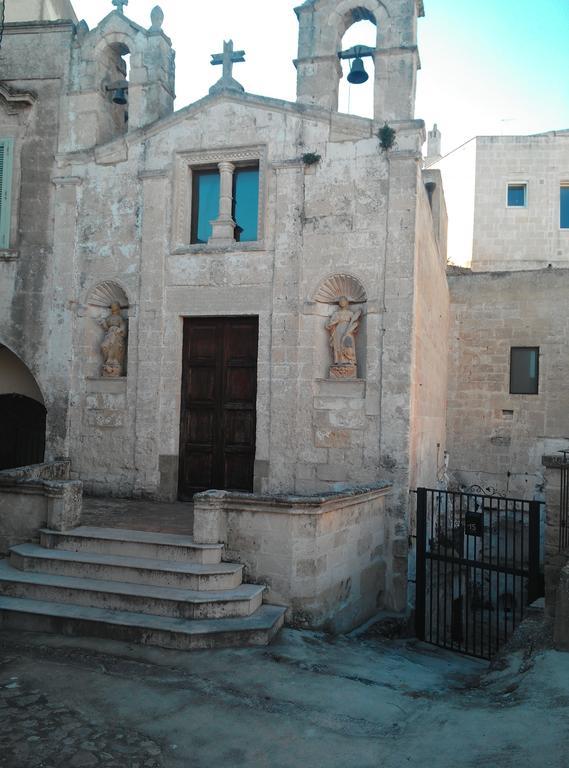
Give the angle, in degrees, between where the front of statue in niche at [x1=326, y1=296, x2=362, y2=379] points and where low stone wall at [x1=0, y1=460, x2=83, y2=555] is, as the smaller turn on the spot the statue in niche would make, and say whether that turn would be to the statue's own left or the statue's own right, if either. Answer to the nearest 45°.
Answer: approximately 45° to the statue's own right

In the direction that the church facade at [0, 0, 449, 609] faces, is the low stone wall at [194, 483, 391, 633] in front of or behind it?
in front

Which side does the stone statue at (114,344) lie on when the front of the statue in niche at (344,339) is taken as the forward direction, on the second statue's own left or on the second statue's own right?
on the second statue's own right

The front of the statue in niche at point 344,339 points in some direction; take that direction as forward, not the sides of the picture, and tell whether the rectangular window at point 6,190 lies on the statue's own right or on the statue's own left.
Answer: on the statue's own right

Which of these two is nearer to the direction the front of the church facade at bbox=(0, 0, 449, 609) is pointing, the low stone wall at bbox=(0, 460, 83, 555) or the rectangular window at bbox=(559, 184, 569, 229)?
the low stone wall

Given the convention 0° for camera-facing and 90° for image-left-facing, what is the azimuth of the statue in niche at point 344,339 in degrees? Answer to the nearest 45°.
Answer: approximately 0°

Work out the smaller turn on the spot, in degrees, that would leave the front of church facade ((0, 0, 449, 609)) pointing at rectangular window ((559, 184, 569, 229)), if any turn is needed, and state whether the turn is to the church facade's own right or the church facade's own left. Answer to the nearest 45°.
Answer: approximately 135° to the church facade's own left

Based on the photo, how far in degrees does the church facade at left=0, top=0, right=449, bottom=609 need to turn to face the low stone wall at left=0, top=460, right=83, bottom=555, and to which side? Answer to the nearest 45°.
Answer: approximately 45° to its right
